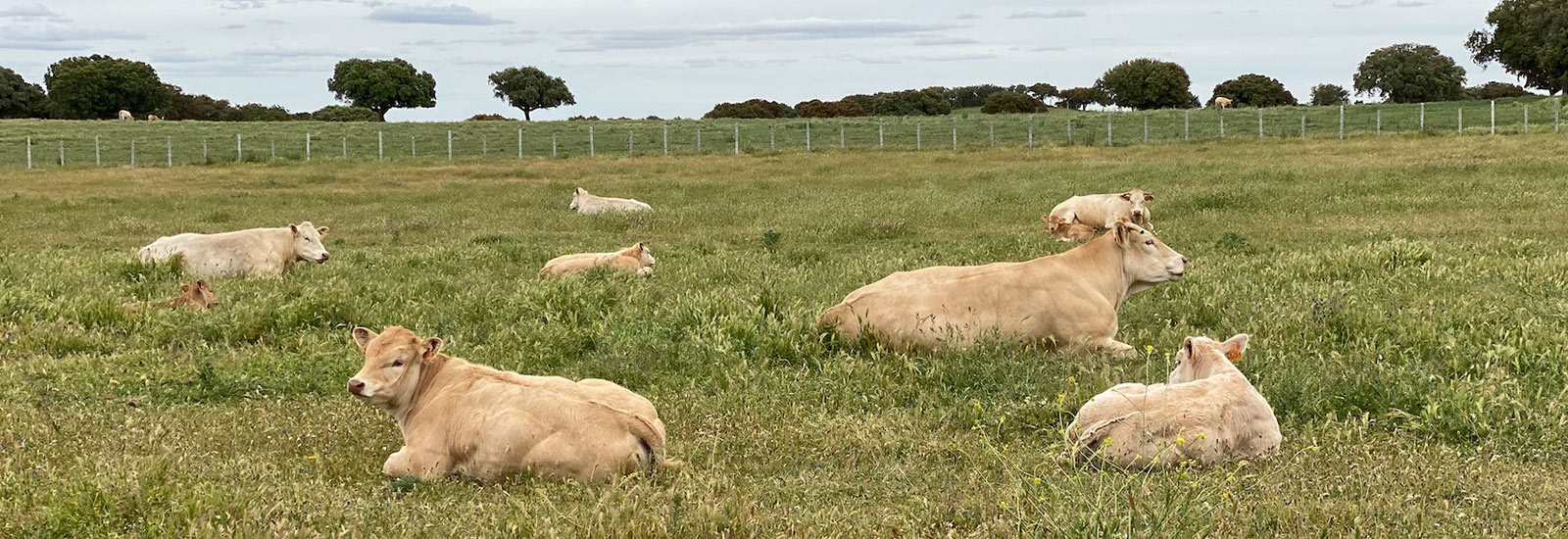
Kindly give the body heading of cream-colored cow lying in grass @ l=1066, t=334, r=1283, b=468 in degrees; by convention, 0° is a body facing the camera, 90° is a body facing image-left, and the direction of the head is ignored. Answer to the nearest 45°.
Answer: approximately 225°

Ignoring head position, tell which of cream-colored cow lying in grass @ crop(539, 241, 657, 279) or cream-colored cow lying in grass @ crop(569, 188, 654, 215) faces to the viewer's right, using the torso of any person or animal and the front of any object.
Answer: cream-colored cow lying in grass @ crop(539, 241, 657, 279)

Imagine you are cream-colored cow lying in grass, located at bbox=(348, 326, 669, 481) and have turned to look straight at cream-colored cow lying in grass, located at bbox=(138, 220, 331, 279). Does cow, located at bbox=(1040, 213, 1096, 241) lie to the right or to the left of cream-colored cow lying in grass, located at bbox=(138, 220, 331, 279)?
right

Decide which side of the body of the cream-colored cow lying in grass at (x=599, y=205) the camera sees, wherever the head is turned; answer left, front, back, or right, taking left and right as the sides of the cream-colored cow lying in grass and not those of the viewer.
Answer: left

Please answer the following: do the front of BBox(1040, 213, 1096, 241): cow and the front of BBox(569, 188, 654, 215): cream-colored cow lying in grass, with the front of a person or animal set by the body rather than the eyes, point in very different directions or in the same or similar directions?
same or similar directions

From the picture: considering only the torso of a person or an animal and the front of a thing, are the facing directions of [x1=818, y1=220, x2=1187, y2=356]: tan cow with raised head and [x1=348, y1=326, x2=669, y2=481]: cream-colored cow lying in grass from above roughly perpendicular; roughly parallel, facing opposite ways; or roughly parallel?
roughly parallel, facing opposite ways

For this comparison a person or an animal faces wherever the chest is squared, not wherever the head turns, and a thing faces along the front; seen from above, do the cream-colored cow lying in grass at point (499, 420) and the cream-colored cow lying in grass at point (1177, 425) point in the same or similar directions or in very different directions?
very different directions

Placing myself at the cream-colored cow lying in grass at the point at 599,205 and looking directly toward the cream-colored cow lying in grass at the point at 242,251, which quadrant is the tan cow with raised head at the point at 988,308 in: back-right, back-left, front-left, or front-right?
front-left

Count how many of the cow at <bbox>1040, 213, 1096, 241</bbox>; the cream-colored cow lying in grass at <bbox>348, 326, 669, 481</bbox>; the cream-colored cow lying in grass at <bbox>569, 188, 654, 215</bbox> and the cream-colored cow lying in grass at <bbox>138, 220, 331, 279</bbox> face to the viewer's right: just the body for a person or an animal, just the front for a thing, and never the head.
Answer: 1

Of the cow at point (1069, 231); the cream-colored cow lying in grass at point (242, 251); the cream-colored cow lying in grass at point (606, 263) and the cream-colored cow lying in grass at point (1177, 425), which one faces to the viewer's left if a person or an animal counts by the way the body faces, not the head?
the cow

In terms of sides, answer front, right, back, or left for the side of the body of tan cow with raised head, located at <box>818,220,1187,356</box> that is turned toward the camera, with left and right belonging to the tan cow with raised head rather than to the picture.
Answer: right

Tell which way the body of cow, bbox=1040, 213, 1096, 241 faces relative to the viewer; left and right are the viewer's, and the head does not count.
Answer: facing to the left of the viewer

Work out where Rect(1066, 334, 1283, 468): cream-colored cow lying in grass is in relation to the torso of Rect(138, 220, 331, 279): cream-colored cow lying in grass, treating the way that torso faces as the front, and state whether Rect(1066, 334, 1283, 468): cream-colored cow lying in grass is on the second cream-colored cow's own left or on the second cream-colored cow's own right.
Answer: on the second cream-colored cow's own right

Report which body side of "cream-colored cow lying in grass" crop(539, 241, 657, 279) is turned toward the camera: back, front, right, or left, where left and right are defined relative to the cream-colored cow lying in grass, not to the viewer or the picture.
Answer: right

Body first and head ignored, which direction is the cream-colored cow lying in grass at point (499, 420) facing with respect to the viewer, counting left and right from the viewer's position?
facing to the left of the viewer

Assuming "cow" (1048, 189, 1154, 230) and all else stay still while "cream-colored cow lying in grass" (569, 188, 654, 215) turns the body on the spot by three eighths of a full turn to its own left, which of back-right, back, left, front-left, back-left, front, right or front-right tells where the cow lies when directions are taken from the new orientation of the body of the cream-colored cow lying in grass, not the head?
front

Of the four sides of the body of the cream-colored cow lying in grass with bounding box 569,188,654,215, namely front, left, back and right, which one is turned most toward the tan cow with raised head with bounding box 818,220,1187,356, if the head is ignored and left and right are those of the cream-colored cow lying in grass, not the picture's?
left

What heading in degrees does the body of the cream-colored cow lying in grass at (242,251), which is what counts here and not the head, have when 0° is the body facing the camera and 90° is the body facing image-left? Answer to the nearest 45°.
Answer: approximately 270°

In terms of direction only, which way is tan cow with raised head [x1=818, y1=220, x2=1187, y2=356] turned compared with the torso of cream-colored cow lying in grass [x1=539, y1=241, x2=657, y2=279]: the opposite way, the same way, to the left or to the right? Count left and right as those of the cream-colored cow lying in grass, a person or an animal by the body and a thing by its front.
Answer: the same way
